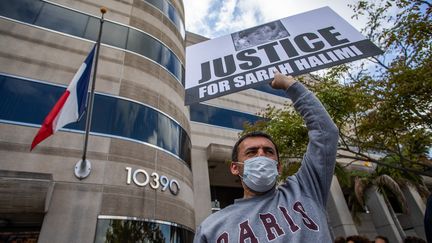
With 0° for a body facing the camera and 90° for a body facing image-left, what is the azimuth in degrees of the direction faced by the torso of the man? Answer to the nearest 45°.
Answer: approximately 0°

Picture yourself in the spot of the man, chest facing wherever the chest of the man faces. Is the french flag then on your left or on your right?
on your right
